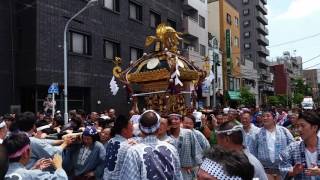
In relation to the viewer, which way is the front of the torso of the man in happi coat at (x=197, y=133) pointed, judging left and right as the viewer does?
facing the viewer and to the left of the viewer

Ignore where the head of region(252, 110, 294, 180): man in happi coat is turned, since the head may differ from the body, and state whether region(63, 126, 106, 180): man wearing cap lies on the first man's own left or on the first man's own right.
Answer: on the first man's own right

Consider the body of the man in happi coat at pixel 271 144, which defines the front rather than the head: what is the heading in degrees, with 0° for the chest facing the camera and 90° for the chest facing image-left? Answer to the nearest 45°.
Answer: approximately 0°

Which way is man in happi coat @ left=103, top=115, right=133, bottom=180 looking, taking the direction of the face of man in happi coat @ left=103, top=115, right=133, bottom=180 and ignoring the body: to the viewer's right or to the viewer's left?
to the viewer's right

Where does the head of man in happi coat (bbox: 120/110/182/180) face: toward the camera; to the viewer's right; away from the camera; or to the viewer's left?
away from the camera

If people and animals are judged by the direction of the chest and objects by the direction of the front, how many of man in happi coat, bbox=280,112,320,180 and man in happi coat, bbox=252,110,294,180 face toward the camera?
2
